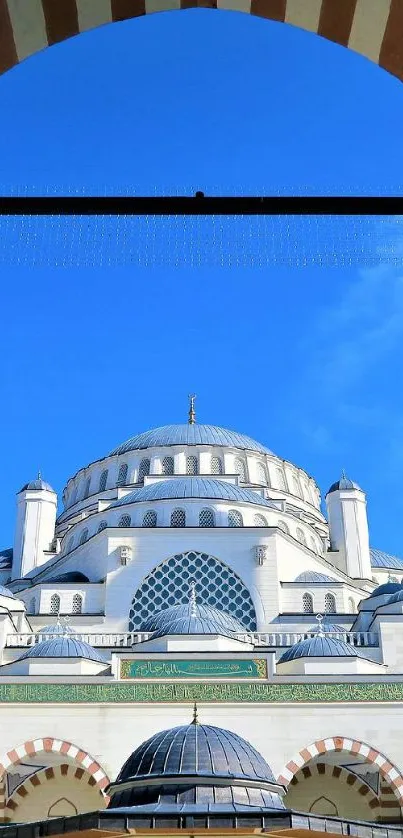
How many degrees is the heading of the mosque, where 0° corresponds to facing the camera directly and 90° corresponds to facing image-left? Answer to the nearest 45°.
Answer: approximately 0°
